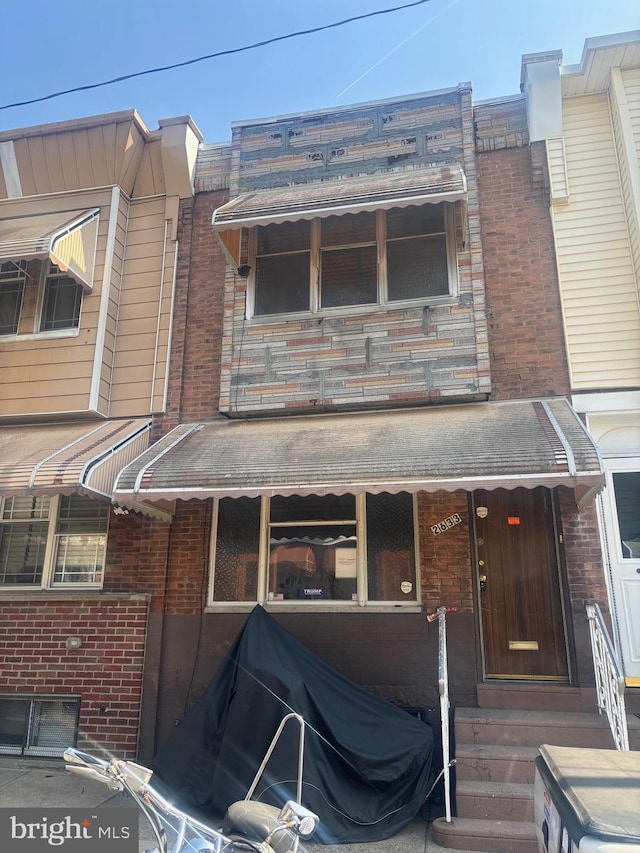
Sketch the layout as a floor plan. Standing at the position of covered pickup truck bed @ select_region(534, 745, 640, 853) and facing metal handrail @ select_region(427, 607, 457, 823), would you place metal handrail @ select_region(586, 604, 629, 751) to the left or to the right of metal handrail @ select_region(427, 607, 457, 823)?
right

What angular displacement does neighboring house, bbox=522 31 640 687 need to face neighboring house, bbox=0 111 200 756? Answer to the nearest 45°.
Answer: approximately 90° to its right

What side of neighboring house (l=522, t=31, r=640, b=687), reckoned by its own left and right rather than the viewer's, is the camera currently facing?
front

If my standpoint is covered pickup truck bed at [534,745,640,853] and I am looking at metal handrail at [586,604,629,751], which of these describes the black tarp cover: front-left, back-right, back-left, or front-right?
front-left
